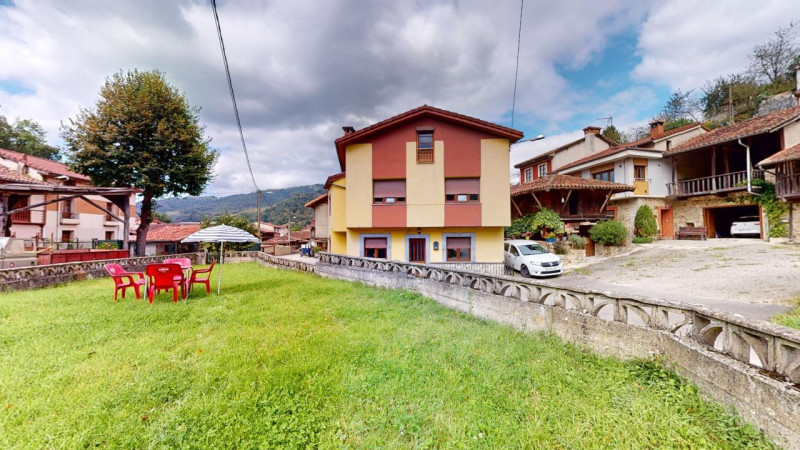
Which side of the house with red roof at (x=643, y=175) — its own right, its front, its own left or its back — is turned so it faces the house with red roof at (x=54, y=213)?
front

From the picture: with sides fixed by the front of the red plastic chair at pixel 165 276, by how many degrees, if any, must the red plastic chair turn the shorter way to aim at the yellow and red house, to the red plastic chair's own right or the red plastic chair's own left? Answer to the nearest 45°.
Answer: approximately 90° to the red plastic chair's own right

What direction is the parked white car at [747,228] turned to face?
away from the camera

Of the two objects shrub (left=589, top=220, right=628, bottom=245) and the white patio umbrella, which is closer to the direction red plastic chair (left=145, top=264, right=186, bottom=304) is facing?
the white patio umbrella

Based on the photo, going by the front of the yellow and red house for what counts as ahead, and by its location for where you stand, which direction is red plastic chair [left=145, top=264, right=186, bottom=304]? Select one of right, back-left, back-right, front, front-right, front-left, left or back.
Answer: front-right

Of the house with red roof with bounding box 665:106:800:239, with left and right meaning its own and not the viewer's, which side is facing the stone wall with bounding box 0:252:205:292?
front

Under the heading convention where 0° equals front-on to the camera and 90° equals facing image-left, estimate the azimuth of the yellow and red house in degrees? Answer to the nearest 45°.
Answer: approximately 0°

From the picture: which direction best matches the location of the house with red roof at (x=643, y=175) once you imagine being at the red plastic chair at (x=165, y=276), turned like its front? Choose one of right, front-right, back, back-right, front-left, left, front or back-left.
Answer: right
